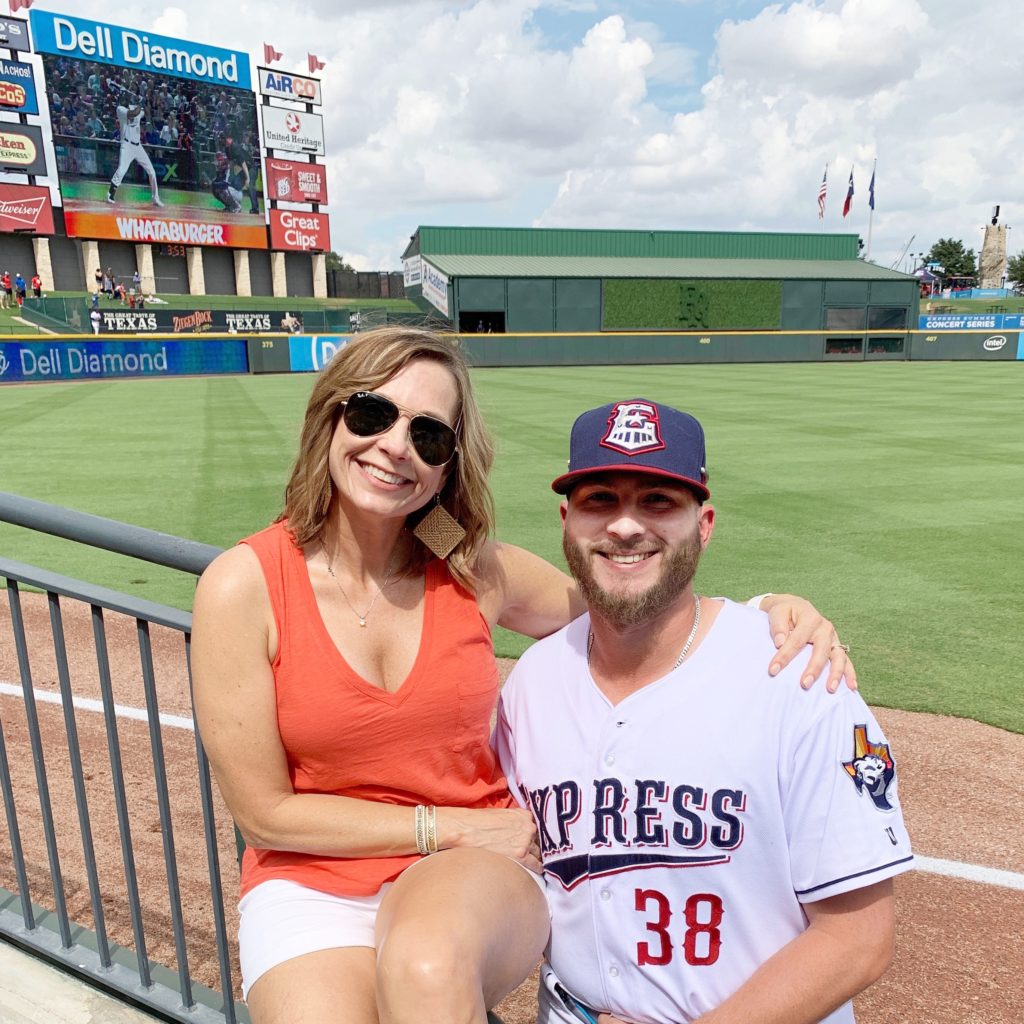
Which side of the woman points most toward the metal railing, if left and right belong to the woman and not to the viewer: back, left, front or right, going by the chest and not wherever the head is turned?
right

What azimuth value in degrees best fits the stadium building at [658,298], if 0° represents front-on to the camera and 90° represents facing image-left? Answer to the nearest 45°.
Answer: approximately 0°

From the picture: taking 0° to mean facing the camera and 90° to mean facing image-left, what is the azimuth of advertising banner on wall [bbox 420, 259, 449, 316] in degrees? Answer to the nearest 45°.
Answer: approximately 45°

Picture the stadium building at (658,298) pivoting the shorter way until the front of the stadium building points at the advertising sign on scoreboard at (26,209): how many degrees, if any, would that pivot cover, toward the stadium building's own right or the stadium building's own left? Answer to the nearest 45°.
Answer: approximately 90° to the stadium building's own right

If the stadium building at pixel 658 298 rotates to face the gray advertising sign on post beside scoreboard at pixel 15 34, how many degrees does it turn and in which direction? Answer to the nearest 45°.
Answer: approximately 90° to its right

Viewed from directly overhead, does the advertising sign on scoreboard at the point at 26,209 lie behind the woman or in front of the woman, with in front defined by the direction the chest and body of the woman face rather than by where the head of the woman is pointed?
behind

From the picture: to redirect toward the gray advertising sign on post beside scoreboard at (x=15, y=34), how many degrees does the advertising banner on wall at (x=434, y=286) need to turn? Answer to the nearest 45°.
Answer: approximately 45° to its right

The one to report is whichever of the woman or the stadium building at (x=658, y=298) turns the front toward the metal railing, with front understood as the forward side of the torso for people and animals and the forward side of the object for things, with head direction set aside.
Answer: the stadium building

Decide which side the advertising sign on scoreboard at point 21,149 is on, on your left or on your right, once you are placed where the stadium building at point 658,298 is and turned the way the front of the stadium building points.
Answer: on your right

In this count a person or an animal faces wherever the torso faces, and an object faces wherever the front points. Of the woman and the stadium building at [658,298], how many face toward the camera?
2

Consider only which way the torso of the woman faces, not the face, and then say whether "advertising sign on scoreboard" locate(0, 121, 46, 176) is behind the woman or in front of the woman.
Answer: behind

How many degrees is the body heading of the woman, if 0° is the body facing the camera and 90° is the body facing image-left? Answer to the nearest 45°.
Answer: approximately 0°

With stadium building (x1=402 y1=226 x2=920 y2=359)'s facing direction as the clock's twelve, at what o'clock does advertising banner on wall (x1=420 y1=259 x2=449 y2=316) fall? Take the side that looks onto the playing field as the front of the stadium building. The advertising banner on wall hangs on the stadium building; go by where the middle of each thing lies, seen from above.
The advertising banner on wall is roughly at 3 o'clock from the stadium building.
